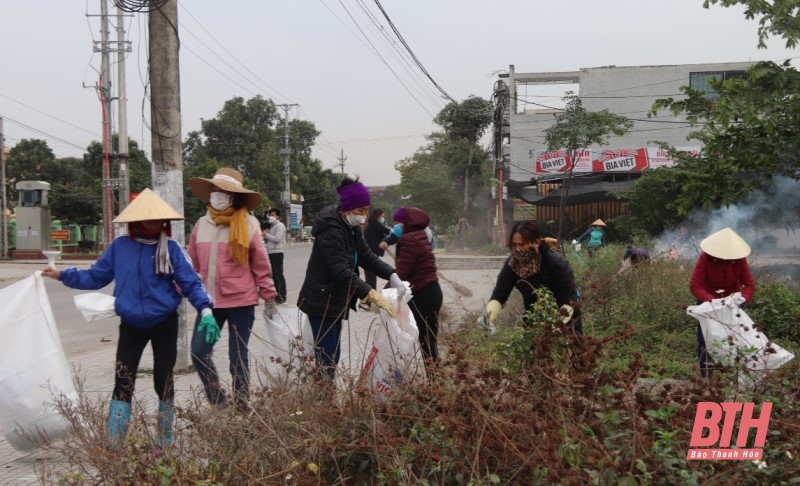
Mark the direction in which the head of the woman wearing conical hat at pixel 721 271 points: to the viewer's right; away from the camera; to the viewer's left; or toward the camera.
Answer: toward the camera

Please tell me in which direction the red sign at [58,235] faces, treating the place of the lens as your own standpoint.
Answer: facing the viewer

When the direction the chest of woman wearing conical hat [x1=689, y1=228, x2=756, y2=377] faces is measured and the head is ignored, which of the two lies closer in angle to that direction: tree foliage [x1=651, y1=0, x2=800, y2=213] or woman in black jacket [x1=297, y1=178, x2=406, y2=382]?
the woman in black jacket

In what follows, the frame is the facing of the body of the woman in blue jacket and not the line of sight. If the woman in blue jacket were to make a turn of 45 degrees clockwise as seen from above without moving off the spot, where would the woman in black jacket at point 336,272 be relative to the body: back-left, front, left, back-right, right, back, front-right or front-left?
back-left

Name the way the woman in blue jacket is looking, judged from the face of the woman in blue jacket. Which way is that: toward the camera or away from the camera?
toward the camera

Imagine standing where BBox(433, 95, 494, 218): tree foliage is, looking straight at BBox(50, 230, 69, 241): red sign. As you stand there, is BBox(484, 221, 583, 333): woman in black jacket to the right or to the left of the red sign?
left

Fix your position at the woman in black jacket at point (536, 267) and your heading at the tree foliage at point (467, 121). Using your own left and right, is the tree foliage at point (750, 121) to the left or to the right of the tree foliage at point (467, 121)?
right

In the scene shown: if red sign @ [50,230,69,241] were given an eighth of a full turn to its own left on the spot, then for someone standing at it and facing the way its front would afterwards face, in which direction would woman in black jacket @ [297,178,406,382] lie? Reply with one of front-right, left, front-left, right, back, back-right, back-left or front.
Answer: front-right

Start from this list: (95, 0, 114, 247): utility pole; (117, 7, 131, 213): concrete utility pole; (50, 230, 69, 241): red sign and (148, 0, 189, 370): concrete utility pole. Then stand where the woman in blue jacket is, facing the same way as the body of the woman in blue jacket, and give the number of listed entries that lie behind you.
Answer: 4
